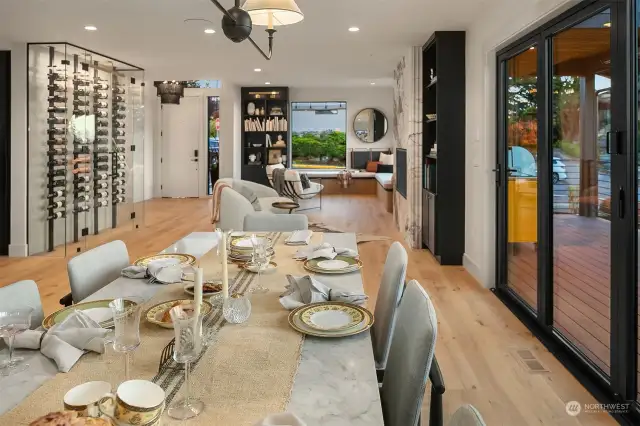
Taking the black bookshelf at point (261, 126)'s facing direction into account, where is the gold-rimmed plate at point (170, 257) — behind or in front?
in front

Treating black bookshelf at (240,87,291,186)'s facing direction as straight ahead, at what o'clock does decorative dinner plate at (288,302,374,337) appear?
The decorative dinner plate is roughly at 12 o'clock from the black bookshelf.

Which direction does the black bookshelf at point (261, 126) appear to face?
toward the camera

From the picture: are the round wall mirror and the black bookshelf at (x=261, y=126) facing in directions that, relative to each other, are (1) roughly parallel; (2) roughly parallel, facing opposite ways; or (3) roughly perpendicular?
roughly parallel

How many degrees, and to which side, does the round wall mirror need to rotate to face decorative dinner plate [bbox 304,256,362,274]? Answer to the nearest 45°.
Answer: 0° — it already faces it

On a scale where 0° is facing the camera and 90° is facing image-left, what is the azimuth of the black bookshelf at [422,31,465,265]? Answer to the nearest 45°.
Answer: approximately 90°

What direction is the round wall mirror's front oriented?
toward the camera

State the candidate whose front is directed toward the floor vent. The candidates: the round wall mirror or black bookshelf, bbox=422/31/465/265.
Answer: the round wall mirror

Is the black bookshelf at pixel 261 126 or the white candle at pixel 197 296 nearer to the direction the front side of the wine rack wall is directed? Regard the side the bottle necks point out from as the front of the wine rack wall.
the white candle

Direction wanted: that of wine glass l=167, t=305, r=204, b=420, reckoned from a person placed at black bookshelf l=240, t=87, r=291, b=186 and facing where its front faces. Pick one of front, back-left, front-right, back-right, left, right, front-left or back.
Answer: front

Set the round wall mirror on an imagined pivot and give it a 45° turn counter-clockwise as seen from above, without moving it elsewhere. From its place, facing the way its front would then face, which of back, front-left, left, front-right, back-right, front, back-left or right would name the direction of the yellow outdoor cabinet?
front-right

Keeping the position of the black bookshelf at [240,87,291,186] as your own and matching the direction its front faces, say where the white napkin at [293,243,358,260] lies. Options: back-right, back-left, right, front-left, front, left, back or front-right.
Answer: front

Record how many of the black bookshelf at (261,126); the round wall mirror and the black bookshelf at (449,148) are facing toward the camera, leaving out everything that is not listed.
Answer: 2

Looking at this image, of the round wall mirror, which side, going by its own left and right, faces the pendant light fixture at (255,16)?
front
